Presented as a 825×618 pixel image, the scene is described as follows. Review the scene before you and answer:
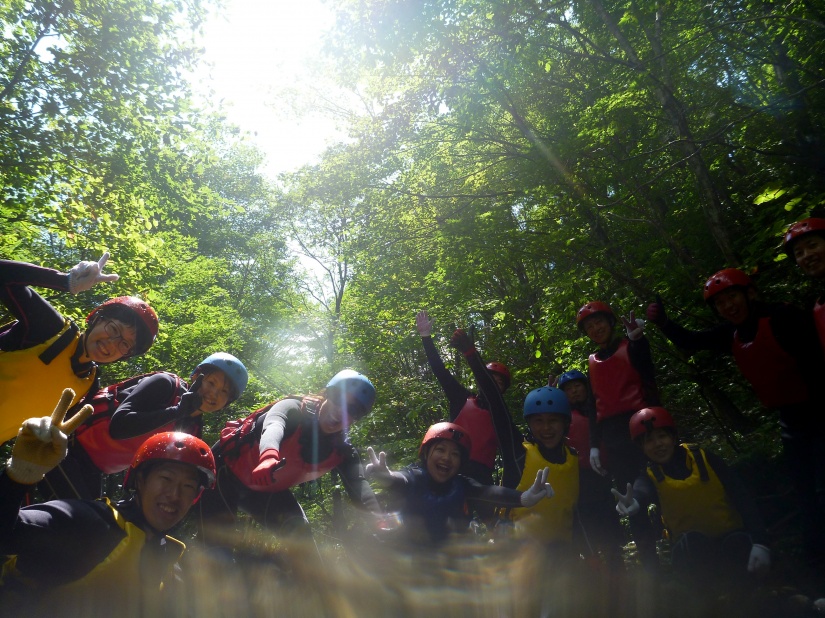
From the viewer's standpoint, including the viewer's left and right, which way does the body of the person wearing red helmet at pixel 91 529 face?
facing the viewer and to the right of the viewer

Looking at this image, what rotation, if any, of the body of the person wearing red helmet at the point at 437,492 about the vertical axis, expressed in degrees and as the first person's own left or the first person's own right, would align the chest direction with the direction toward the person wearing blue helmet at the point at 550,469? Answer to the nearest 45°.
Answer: approximately 135° to the first person's own left

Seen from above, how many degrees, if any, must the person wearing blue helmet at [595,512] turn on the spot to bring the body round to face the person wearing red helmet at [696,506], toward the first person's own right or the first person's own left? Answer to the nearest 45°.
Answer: approximately 90° to the first person's own left

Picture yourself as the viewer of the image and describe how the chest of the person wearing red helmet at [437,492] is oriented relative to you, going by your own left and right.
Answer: facing the viewer

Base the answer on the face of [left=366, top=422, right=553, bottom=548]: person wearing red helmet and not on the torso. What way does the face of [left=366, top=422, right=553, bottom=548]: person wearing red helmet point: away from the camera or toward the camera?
toward the camera

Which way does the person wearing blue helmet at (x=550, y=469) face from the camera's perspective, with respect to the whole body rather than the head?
toward the camera

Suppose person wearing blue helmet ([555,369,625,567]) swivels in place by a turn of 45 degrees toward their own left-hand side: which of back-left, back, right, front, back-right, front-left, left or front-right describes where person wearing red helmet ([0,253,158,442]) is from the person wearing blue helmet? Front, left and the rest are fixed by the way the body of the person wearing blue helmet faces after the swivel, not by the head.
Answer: front-right

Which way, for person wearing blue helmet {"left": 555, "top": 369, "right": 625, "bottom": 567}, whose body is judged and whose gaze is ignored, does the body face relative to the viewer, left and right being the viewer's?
facing the viewer and to the left of the viewer

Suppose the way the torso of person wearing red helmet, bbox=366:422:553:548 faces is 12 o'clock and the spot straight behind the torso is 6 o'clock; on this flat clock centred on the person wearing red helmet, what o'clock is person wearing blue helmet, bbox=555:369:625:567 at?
The person wearing blue helmet is roughly at 8 o'clock from the person wearing red helmet.

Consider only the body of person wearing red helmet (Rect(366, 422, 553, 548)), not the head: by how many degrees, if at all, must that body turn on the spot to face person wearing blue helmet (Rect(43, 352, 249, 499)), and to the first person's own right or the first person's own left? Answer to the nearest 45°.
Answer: approximately 90° to the first person's own right

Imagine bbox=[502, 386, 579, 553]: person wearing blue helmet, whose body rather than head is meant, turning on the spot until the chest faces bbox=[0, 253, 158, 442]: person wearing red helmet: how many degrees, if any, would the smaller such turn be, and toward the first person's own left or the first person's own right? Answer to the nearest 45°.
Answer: approximately 45° to the first person's own right

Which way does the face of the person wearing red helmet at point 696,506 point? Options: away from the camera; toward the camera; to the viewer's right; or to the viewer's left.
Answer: toward the camera

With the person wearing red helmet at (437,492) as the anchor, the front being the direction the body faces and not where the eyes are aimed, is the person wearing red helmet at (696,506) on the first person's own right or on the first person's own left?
on the first person's own left

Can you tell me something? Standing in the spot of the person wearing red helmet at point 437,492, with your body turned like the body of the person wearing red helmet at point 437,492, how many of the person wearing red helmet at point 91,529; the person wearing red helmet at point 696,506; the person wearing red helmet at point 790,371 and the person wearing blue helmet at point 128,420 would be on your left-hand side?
2
